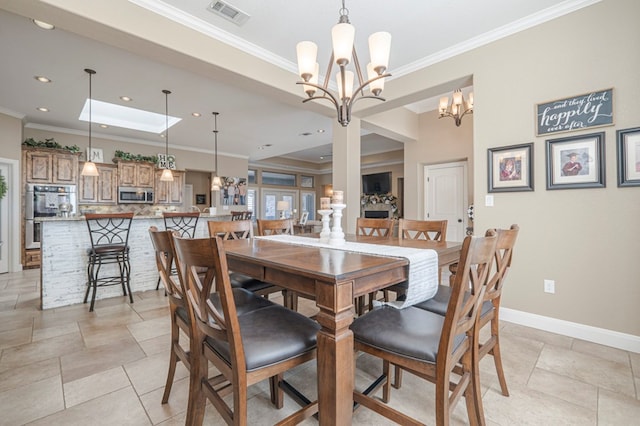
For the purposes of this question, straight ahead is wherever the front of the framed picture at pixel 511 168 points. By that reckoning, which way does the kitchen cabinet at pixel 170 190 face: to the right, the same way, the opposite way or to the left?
to the left

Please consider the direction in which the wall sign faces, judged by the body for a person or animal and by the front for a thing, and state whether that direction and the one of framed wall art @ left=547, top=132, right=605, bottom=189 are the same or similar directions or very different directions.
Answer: same or similar directions

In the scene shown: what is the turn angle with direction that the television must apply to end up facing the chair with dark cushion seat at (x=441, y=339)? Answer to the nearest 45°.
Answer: approximately 45° to its left

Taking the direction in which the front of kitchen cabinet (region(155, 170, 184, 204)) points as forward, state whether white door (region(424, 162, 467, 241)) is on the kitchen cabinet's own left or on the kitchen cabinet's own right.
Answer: on the kitchen cabinet's own left

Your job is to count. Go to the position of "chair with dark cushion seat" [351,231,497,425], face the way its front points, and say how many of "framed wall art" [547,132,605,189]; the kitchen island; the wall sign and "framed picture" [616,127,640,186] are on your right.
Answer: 3

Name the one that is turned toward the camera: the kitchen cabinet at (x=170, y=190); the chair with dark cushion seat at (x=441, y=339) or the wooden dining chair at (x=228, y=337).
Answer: the kitchen cabinet

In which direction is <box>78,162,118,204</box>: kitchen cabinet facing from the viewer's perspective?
toward the camera

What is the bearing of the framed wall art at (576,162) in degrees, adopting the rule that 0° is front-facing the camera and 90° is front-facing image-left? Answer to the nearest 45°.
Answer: approximately 45°

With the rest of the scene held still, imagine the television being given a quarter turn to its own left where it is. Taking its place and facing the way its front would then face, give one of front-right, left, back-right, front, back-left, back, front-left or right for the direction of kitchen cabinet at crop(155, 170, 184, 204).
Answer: right

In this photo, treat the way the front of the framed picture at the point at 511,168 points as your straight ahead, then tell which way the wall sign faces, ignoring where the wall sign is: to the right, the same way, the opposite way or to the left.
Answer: the same way

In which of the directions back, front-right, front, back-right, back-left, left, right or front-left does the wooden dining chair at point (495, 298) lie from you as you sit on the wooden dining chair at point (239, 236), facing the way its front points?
front

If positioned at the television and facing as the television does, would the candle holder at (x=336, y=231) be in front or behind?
in front

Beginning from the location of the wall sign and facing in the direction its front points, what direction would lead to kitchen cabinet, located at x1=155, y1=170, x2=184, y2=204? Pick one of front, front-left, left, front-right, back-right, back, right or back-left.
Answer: front-right

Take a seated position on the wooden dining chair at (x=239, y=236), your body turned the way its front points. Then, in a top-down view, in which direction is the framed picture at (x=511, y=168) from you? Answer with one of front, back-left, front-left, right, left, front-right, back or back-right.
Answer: front-left

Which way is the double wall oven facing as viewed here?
toward the camera

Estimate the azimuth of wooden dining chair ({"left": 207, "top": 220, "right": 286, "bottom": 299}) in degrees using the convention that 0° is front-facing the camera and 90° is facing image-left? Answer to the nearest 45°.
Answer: approximately 315°

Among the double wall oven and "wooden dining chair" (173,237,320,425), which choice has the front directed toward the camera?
the double wall oven

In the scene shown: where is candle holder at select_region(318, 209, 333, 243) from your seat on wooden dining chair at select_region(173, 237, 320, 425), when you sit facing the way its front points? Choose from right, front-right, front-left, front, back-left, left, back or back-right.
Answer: front
